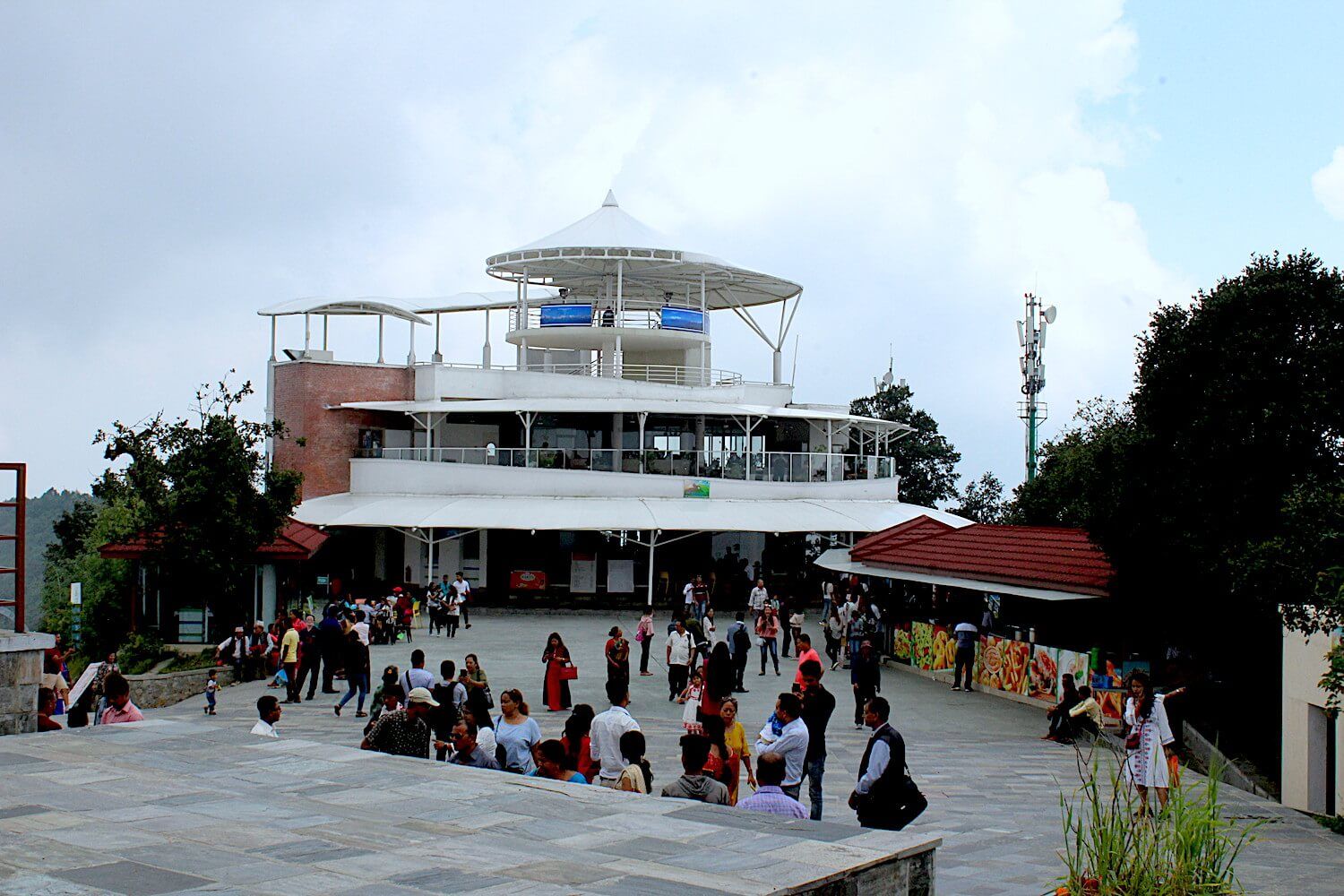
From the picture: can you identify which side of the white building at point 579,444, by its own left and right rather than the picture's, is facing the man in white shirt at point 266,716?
front

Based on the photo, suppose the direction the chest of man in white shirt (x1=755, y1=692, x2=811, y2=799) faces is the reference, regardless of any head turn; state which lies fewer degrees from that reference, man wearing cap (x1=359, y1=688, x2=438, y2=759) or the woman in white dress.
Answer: the man wearing cap

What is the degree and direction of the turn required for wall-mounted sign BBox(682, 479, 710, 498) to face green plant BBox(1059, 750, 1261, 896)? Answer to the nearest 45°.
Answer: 0° — it already faces it

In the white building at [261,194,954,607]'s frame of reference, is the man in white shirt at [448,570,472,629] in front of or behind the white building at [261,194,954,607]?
in front

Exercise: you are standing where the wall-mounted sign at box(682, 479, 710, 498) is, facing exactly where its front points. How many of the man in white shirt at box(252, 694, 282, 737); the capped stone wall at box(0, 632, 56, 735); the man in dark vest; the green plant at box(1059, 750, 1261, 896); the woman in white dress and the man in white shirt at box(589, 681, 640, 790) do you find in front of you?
6

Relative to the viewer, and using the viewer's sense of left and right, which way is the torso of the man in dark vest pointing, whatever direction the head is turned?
facing to the left of the viewer

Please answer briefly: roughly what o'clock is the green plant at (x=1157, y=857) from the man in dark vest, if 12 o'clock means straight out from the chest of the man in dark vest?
The green plant is roughly at 8 o'clock from the man in dark vest.

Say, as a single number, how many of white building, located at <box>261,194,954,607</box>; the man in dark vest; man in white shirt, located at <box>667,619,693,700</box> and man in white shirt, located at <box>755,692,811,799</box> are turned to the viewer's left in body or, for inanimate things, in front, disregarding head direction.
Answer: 2

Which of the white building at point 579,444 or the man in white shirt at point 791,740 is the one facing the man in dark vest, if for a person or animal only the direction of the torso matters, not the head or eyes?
the white building

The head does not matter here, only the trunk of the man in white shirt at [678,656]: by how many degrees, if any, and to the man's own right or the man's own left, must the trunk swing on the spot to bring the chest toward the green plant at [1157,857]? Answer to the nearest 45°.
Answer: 0° — they already face it

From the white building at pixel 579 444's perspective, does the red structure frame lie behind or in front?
in front

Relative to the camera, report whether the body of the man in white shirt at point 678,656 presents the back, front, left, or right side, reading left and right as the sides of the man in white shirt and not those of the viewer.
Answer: front
